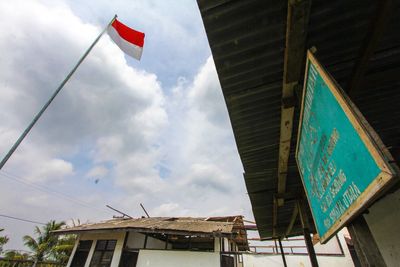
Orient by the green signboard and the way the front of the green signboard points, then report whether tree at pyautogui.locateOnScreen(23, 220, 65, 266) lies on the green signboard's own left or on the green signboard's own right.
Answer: on the green signboard's own right

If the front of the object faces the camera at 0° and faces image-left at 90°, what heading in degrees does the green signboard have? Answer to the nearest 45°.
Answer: approximately 45°

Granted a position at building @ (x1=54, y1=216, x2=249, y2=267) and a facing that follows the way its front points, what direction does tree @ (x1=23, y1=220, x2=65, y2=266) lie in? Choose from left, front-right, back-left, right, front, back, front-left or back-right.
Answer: back-right

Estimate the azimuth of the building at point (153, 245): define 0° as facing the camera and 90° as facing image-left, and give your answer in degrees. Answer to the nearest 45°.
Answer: approximately 0°

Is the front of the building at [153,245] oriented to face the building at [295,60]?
yes

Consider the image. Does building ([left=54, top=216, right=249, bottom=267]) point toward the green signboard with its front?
yes
